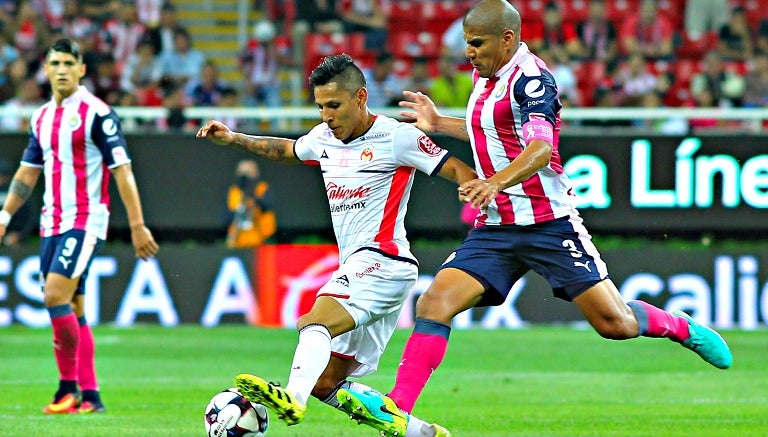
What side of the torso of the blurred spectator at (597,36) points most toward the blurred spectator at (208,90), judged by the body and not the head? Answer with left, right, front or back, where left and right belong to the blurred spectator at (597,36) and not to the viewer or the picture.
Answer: right

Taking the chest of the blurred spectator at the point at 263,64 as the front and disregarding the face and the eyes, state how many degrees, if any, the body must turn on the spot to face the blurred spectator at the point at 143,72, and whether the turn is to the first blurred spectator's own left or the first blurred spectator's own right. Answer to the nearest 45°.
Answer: approximately 90° to the first blurred spectator's own right

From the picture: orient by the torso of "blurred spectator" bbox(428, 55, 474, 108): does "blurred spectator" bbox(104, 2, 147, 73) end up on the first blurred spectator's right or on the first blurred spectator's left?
on the first blurred spectator's right

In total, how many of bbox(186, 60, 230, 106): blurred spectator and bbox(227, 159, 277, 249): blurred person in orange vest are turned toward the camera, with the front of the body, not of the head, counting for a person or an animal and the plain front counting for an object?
2

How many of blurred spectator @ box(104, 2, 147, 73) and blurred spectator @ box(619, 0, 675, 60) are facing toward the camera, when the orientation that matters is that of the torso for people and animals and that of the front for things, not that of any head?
2

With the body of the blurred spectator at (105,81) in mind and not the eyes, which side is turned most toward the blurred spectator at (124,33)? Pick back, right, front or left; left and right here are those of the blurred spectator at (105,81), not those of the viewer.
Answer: back

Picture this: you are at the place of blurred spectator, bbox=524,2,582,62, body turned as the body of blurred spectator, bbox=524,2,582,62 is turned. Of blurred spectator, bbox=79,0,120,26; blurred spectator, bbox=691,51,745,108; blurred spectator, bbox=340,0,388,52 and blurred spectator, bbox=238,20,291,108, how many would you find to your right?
3

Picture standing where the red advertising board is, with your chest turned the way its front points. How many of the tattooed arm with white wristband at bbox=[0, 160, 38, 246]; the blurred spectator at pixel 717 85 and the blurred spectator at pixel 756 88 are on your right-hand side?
1
